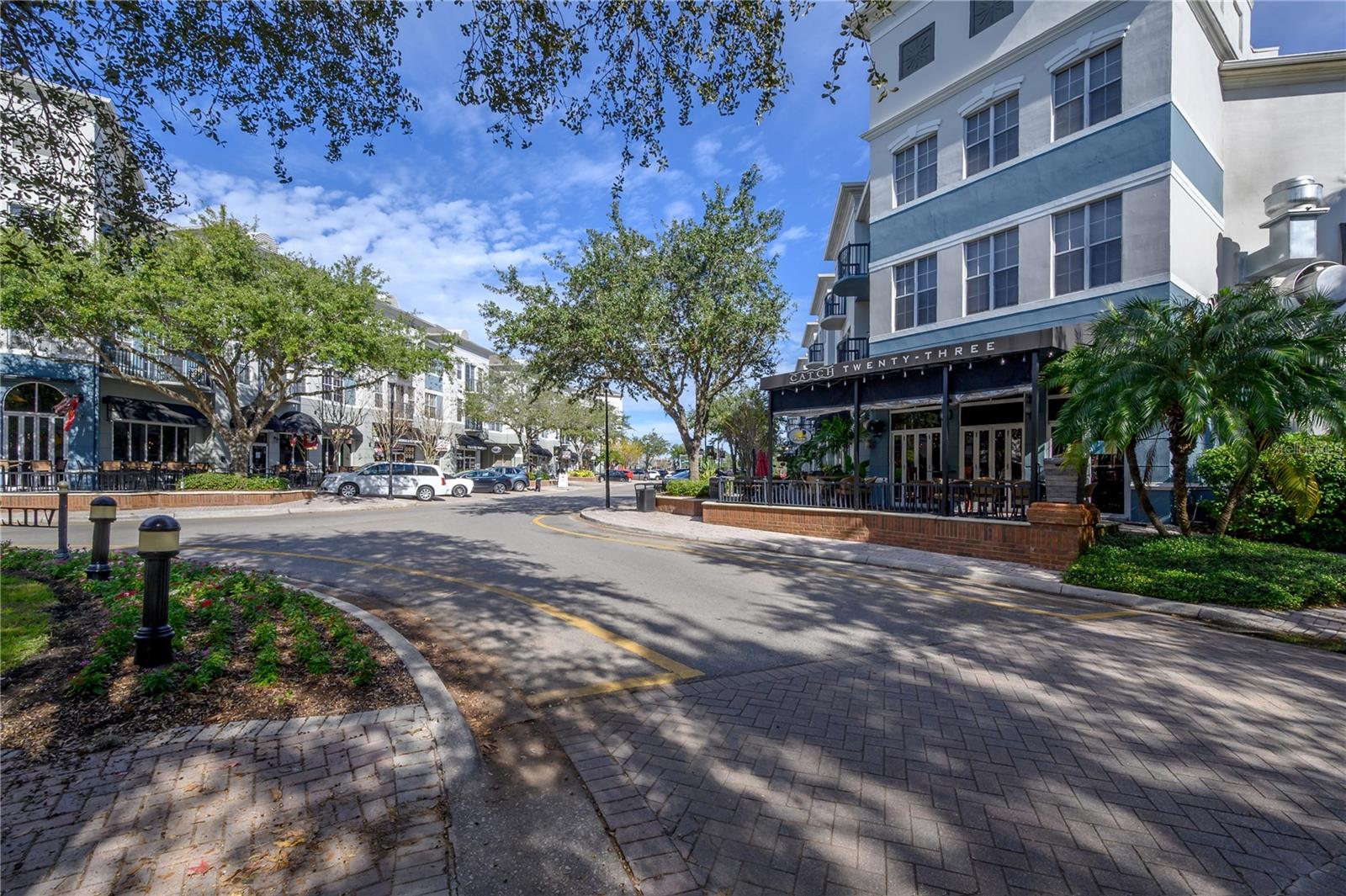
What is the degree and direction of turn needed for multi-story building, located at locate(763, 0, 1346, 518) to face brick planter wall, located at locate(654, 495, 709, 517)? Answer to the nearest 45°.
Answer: approximately 45° to its right

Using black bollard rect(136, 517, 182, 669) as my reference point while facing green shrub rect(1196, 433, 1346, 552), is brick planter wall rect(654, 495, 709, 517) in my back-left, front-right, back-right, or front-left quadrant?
front-left

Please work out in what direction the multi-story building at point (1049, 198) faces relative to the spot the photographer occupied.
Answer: facing the viewer and to the left of the viewer

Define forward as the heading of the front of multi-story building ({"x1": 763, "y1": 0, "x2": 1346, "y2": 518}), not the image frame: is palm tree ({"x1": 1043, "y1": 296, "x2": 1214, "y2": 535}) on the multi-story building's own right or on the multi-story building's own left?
on the multi-story building's own left

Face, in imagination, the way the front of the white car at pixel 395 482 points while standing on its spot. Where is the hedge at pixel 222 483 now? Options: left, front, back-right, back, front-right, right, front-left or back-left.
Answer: front-left

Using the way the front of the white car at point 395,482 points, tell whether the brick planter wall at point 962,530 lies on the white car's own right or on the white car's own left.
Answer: on the white car's own left

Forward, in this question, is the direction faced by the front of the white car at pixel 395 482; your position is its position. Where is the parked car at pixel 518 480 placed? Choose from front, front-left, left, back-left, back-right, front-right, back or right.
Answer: back-right

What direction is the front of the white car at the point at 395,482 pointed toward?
to the viewer's left

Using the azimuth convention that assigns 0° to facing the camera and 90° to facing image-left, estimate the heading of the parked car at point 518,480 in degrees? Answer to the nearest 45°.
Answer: approximately 90°

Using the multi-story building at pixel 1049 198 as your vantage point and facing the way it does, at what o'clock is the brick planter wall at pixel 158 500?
The brick planter wall is roughly at 1 o'clock from the multi-story building.

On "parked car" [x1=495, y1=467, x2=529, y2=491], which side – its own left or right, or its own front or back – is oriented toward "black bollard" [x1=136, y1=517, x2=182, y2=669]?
left
